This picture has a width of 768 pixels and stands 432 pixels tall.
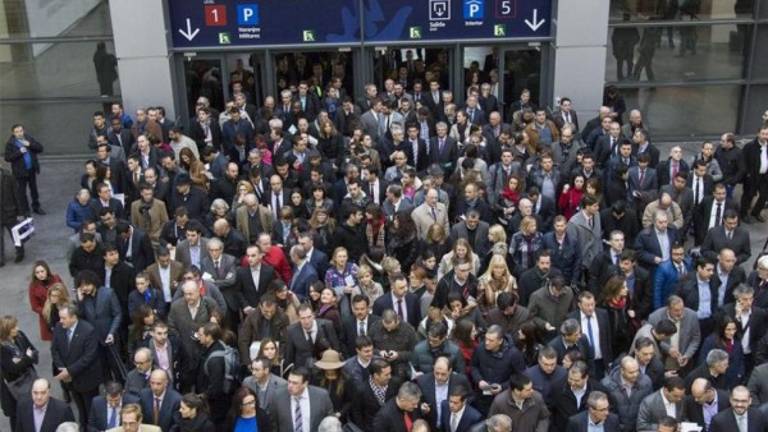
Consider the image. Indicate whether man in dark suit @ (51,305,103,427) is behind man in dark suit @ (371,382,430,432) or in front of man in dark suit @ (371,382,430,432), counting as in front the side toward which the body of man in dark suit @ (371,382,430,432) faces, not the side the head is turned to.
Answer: behind

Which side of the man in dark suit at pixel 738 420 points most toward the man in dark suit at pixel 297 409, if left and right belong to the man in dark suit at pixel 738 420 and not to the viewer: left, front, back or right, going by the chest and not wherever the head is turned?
right

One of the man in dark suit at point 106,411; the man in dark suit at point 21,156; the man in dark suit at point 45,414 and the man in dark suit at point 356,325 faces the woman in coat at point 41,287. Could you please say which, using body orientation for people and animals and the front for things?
the man in dark suit at point 21,156

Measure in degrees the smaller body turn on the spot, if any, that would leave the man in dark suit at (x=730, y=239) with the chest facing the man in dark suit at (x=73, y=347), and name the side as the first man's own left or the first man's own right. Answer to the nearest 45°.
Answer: approximately 45° to the first man's own right
